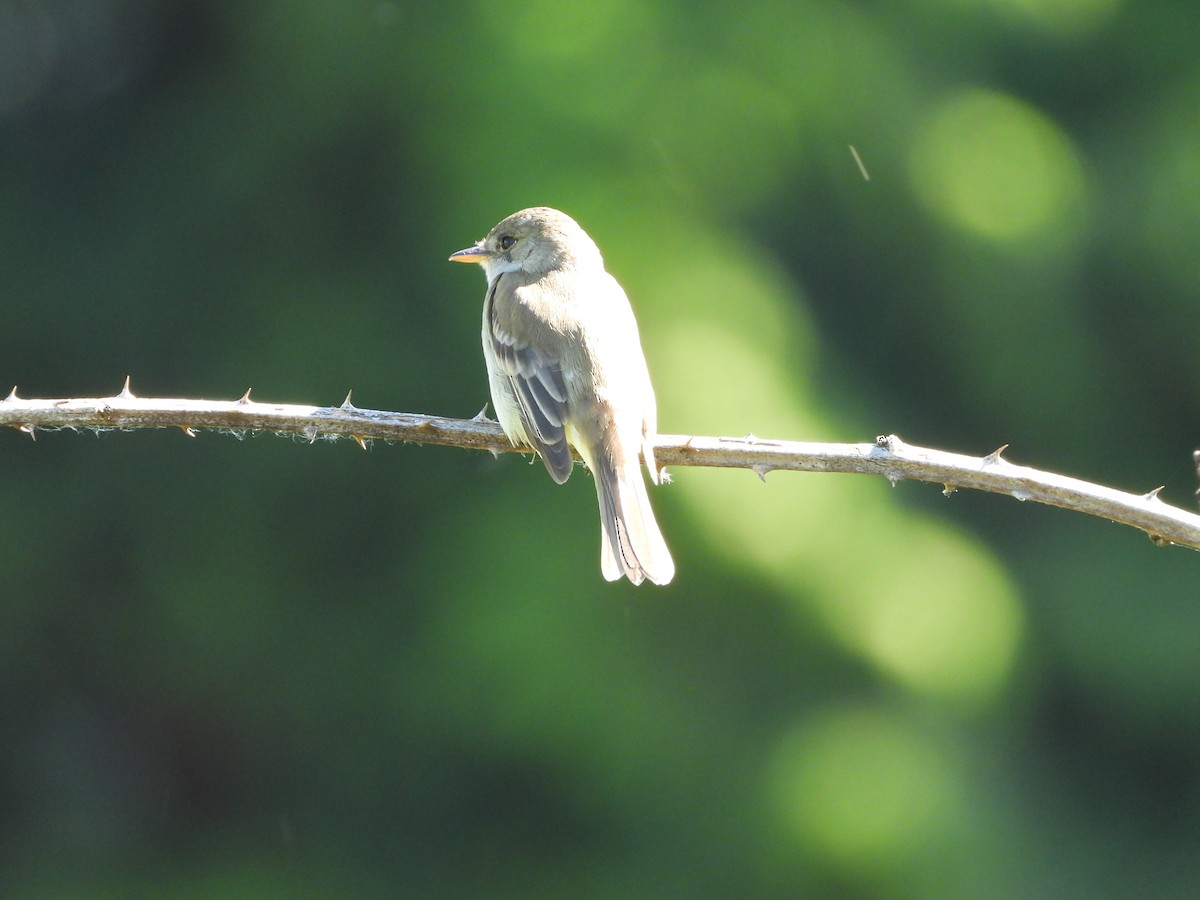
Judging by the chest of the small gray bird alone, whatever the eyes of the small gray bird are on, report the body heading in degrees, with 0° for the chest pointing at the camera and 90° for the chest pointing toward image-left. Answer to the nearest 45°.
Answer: approximately 135°
